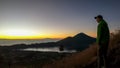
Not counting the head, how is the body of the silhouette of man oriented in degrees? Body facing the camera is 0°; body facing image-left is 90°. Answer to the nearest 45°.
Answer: approximately 90°
